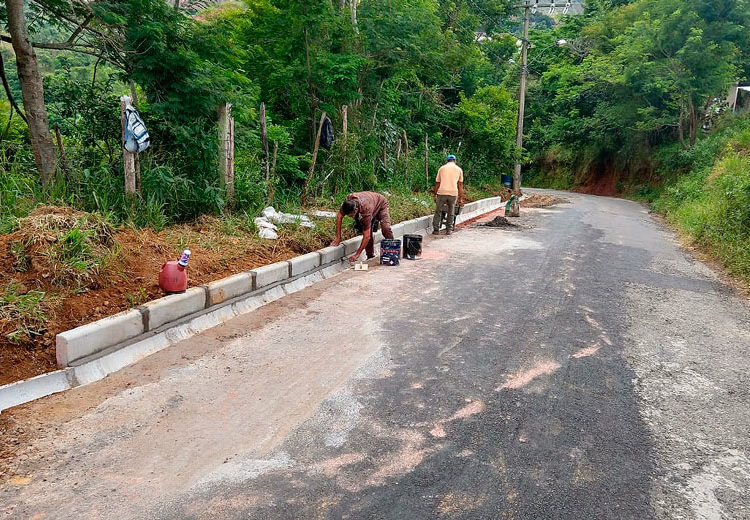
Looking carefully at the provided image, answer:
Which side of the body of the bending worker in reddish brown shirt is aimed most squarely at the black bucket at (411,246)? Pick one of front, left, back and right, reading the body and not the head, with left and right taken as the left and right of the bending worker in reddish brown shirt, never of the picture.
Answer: back

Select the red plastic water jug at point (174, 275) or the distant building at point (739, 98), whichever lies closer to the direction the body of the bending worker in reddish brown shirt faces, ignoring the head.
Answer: the red plastic water jug

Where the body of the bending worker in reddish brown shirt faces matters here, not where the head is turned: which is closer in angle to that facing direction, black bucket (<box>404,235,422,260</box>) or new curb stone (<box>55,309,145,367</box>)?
the new curb stone

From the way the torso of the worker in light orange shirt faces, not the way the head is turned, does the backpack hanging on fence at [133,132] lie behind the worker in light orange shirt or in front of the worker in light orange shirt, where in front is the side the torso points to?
behind

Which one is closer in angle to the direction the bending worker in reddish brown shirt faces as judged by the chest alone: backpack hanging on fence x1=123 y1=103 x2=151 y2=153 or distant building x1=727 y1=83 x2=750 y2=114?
the backpack hanging on fence

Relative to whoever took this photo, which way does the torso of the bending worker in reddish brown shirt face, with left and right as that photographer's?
facing the viewer and to the left of the viewer

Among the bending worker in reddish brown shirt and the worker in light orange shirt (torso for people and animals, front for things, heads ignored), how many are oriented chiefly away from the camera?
1

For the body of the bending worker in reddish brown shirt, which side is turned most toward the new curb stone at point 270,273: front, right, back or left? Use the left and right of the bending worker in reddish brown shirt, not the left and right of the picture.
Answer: front

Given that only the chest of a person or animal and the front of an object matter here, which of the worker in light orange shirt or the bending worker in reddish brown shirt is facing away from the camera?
the worker in light orange shirt

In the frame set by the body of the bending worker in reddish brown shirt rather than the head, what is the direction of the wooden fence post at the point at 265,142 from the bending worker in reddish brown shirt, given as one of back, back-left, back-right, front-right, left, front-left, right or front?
right

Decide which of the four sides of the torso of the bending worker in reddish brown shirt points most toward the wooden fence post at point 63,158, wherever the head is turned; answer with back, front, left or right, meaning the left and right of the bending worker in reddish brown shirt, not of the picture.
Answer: front

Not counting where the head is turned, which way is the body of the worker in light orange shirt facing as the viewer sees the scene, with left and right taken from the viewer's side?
facing away from the viewer

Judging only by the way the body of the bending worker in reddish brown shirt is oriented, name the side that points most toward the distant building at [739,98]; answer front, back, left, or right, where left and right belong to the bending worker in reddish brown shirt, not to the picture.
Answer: back
